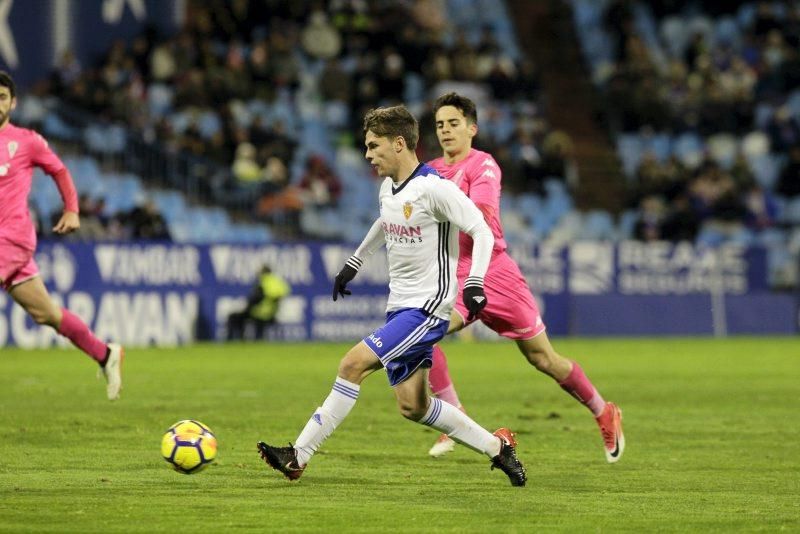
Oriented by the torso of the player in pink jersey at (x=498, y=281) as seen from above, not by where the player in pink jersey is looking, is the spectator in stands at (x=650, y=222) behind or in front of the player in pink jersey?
behind

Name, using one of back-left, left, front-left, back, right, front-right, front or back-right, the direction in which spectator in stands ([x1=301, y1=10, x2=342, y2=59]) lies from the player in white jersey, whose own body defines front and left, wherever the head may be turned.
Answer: back-right

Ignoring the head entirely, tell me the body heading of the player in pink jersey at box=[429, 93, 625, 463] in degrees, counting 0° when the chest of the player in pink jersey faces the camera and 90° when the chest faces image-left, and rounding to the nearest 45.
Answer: approximately 45°

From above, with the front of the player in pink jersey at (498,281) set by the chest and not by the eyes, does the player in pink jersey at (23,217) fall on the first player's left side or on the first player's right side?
on the first player's right side

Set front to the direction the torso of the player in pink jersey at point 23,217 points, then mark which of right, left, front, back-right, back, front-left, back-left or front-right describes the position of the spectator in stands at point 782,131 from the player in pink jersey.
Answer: back

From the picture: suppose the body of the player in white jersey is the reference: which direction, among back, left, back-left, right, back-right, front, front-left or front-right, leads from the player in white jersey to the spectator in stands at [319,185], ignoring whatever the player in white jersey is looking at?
back-right

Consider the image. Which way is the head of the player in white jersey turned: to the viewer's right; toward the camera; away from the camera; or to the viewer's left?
to the viewer's left

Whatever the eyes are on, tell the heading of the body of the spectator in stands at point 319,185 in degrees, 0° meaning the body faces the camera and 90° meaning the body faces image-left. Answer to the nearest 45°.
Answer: approximately 0°
